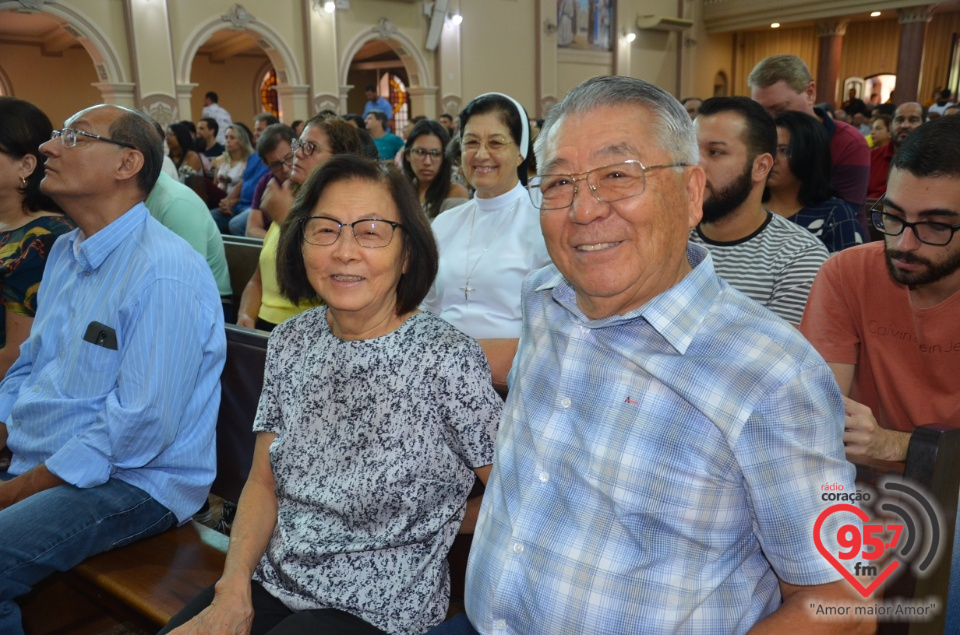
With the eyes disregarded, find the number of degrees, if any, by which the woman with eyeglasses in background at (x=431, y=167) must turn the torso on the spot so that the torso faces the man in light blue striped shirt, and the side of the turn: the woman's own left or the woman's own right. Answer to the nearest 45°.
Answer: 0° — they already face them

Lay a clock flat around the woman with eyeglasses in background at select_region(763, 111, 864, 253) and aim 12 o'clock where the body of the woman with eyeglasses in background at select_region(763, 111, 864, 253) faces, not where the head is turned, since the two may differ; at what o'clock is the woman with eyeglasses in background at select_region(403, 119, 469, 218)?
the woman with eyeglasses in background at select_region(403, 119, 469, 218) is roughly at 2 o'clock from the woman with eyeglasses in background at select_region(763, 111, 864, 253).

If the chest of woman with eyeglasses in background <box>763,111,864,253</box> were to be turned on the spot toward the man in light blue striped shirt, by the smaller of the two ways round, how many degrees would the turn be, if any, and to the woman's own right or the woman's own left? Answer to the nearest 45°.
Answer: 0° — they already face them

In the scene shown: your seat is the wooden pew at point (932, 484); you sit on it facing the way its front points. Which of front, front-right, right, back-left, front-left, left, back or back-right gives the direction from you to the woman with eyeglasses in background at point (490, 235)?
right

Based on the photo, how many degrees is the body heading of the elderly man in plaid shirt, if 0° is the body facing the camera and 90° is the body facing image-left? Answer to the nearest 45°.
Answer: approximately 45°

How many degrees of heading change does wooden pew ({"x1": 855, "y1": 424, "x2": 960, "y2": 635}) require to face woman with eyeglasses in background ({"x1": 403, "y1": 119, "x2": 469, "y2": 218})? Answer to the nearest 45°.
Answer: approximately 90° to its right

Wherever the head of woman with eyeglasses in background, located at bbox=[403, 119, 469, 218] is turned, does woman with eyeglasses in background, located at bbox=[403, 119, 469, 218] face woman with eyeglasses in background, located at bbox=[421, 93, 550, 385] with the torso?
yes

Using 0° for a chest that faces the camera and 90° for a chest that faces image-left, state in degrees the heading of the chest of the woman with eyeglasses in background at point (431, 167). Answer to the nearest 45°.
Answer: approximately 0°

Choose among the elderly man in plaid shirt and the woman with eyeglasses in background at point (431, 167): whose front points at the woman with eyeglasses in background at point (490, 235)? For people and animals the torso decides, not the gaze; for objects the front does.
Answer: the woman with eyeglasses in background at point (431, 167)

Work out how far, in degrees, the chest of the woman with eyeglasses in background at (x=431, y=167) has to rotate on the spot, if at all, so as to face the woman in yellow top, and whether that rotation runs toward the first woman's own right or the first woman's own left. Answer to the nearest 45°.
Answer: approximately 45° to the first woman's own right

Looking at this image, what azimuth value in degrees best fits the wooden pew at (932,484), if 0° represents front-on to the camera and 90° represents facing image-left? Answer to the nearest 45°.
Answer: approximately 45°
